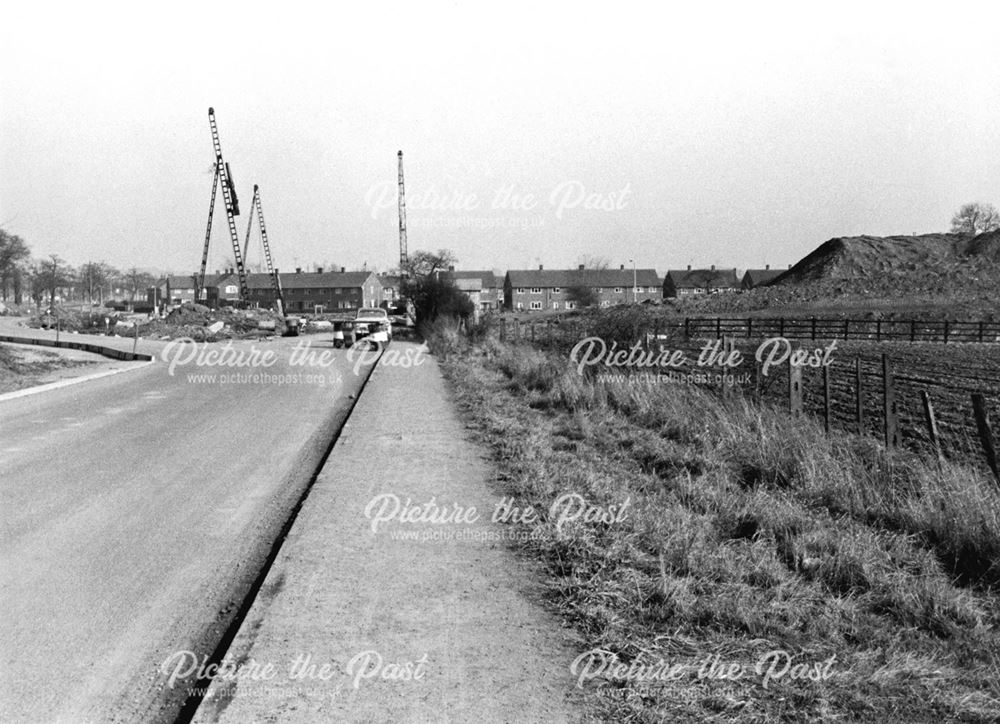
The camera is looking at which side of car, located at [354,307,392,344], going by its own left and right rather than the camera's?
front

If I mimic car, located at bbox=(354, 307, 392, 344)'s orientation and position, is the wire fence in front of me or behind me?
in front
